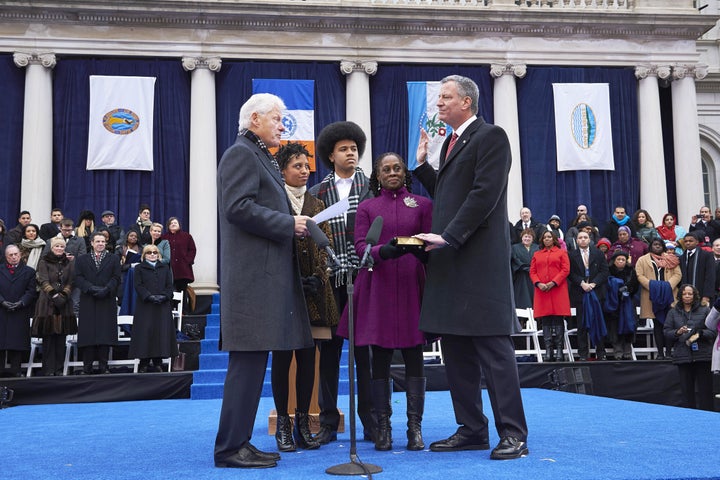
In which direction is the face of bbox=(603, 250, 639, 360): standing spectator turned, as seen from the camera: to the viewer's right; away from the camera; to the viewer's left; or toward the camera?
toward the camera

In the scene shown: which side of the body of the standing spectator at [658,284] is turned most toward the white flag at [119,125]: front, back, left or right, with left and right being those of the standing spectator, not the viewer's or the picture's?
right

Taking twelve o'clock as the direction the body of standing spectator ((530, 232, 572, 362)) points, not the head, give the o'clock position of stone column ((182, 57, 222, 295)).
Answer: The stone column is roughly at 4 o'clock from the standing spectator.

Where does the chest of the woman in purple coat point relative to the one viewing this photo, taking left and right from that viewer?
facing the viewer

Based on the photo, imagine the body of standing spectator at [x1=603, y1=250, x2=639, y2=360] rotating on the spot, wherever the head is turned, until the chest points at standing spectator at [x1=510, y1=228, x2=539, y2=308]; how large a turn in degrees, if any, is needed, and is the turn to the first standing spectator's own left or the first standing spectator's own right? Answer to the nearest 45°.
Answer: approximately 90° to the first standing spectator's own right

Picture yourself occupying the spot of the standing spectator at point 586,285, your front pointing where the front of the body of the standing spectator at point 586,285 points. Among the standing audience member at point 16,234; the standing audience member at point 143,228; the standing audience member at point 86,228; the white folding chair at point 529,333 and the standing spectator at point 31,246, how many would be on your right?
5

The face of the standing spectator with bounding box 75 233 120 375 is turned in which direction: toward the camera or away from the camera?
toward the camera

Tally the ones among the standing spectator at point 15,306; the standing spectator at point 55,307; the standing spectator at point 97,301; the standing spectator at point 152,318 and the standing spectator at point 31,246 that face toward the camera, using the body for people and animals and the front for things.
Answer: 5

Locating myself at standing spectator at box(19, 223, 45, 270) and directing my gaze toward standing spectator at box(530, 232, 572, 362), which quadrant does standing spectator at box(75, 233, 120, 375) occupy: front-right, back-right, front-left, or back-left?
front-right

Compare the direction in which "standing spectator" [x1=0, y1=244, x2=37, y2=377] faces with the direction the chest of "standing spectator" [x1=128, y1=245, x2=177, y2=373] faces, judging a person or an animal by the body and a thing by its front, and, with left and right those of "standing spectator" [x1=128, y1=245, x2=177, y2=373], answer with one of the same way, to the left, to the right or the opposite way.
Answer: the same way

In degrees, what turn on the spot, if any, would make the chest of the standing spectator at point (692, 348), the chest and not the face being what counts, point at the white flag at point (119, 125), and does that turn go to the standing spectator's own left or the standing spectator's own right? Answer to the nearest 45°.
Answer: approximately 90° to the standing spectator's own right

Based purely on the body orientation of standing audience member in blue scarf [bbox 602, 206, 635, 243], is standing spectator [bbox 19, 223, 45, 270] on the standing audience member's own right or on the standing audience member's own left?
on the standing audience member's own right

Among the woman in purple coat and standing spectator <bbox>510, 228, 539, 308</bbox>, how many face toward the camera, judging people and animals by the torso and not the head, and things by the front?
2

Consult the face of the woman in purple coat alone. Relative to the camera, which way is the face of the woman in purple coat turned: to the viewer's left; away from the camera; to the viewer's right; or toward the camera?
toward the camera

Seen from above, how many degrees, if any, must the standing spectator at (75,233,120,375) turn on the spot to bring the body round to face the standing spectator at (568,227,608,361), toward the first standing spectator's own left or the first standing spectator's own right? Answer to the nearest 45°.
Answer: approximately 90° to the first standing spectator's own left

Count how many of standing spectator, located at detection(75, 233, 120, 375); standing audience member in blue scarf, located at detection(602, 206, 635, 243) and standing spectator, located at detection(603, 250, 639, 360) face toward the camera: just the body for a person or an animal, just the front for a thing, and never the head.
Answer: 3

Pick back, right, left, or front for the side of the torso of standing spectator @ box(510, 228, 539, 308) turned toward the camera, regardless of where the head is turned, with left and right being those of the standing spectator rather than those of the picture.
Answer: front

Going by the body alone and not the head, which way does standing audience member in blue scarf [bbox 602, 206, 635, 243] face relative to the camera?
toward the camera
